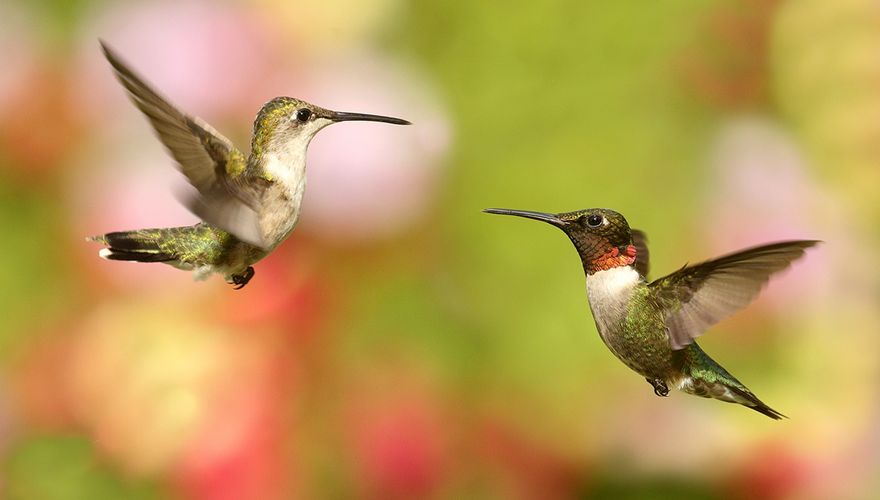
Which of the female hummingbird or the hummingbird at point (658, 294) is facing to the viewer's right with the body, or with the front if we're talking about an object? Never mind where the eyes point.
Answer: the female hummingbird

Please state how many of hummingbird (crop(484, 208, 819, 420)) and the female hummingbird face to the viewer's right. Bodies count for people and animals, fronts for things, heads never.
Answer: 1

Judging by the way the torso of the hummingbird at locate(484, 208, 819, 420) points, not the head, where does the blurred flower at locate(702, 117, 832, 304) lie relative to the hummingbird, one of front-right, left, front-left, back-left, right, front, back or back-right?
right

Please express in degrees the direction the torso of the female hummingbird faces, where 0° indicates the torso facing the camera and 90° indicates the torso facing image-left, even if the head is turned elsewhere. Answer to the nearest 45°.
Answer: approximately 270°

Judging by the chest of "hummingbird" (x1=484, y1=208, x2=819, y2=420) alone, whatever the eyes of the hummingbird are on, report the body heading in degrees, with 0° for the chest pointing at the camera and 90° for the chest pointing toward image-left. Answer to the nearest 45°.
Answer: approximately 90°

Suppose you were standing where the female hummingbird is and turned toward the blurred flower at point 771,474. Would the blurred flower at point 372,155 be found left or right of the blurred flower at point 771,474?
left
